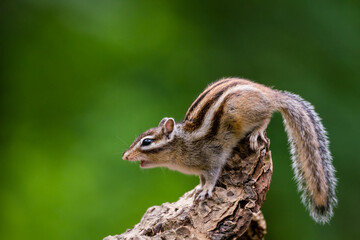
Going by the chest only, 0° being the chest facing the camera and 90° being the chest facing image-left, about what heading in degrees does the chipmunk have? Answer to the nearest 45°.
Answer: approximately 90°
